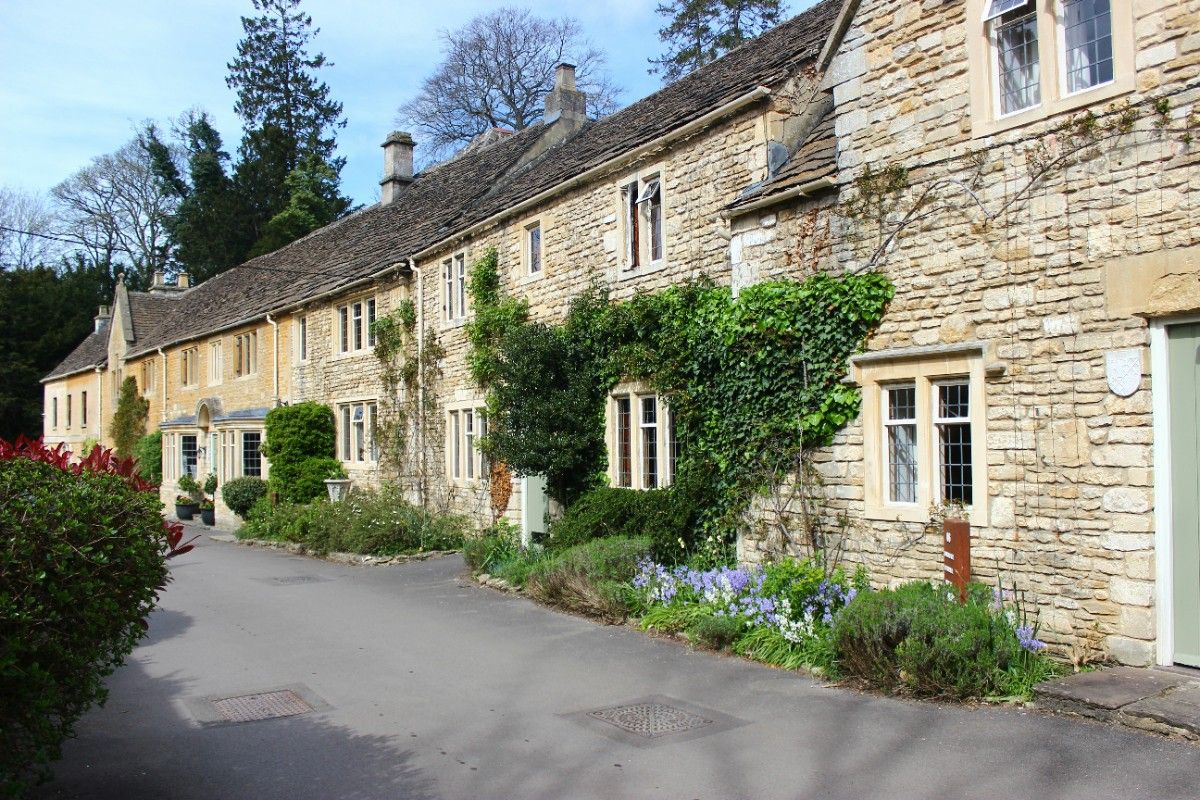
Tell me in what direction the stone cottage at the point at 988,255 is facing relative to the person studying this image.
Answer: facing the viewer and to the left of the viewer

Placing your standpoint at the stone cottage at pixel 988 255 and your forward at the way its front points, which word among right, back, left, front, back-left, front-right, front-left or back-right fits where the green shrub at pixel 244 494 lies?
right

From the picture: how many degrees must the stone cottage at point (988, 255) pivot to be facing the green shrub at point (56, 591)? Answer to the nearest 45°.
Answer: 0° — it already faces it

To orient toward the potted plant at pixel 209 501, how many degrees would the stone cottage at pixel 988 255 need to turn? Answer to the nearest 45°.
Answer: approximately 90° to its right

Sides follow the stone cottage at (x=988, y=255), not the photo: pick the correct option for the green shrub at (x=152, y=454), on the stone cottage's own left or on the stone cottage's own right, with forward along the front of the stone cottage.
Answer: on the stone cottage's own right

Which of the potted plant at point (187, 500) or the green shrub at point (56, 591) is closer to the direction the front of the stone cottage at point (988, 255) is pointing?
the green shrub

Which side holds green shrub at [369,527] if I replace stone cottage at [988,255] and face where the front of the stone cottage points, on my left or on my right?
on my right

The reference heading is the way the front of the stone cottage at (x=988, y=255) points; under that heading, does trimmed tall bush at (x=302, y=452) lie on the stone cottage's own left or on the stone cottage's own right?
on the stone cottage's own right
